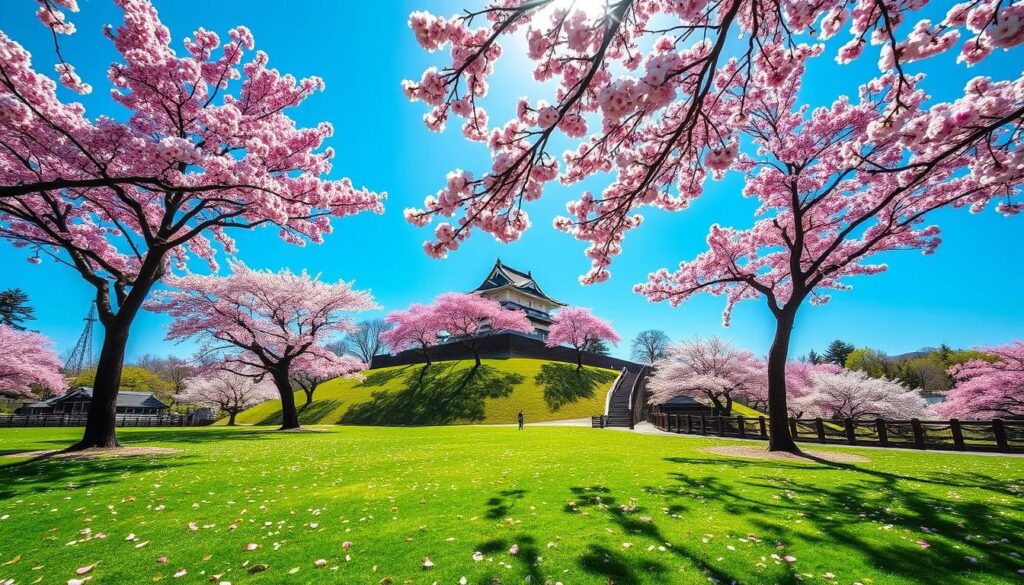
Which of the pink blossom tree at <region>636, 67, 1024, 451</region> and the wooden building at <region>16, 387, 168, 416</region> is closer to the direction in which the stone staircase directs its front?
the pink blossom tree

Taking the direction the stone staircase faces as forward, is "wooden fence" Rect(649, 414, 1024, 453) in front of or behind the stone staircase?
in front

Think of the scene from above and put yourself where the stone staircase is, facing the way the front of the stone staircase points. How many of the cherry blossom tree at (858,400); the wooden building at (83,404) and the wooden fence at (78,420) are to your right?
2

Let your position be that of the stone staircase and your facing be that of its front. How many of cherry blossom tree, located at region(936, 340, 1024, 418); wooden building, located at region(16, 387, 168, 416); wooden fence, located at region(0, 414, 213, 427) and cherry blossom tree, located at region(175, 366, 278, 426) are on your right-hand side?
3

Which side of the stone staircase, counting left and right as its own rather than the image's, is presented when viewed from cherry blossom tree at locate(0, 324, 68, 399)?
right

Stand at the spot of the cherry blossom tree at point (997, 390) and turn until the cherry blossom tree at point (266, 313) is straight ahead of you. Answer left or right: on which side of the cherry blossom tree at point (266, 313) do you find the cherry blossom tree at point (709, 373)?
right

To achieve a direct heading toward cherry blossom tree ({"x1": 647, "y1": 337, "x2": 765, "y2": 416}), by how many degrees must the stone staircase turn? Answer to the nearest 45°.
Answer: approximately 45° to its left

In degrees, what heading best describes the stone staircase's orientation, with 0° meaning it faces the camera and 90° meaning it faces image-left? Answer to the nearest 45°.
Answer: approximately 0°

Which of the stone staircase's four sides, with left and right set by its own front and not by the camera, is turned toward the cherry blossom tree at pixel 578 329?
back

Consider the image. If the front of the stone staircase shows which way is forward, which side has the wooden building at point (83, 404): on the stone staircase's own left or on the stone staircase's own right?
on the stone staircase's own right

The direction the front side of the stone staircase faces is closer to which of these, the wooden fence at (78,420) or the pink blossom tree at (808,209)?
the pink blossom tree

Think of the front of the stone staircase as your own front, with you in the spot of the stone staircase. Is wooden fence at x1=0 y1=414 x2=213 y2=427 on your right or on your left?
on your right

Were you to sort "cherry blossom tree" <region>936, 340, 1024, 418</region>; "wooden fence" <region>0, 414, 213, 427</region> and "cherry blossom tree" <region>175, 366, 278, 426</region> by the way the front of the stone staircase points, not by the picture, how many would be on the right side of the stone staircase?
2
